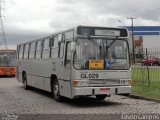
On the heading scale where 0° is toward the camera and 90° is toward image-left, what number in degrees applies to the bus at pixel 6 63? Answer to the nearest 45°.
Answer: approximately 0°

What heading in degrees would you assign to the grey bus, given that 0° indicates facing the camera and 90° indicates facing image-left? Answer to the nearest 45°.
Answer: approximately 315°
